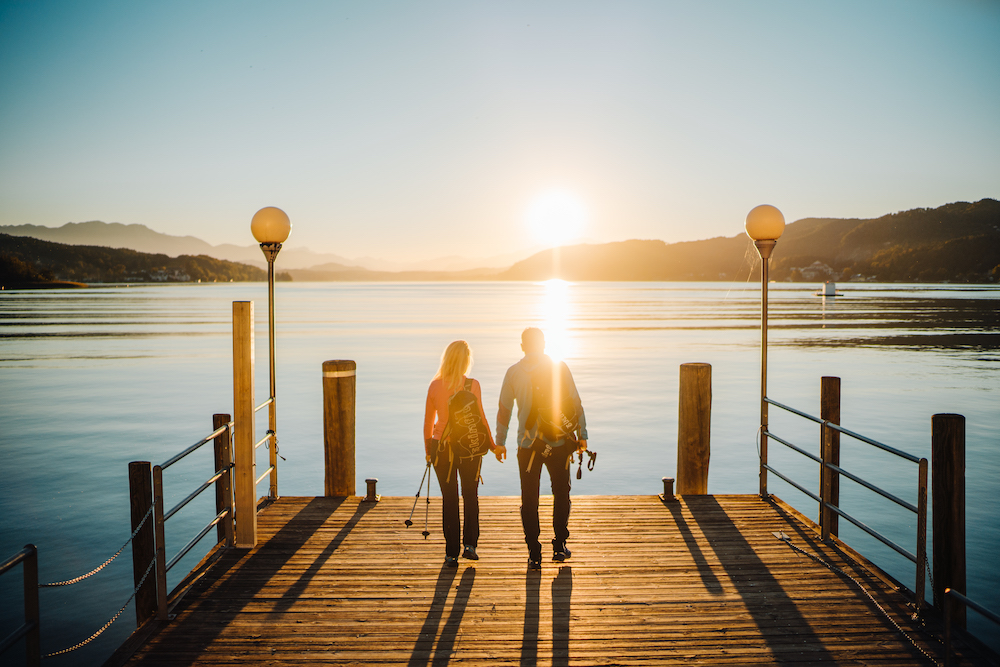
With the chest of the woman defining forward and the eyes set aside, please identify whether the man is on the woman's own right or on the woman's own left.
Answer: on the woman's own right

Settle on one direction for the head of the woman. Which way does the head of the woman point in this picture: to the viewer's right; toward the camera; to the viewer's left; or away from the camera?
away from the camera

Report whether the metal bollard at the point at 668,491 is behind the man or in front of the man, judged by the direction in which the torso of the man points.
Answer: in front

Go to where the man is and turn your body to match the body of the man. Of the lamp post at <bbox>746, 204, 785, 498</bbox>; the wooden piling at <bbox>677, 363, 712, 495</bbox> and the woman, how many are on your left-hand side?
1

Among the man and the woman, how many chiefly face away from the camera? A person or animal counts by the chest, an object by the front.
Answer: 2

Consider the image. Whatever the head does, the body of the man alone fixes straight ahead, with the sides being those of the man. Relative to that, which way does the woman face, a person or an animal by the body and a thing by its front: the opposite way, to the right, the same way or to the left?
the same way

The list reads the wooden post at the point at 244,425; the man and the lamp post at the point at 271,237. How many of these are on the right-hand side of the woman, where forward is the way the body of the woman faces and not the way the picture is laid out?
1

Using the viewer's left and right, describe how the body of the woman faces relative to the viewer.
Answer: facing away from the viewer

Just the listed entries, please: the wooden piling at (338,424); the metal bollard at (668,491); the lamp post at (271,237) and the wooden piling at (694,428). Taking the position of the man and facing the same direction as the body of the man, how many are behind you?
0

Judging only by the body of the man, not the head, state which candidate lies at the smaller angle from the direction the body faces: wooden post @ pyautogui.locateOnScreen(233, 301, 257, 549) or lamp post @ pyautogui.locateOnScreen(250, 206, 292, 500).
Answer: the lamp post

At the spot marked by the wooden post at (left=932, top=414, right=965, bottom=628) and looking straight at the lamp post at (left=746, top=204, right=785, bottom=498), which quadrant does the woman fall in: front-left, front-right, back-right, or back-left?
front-left

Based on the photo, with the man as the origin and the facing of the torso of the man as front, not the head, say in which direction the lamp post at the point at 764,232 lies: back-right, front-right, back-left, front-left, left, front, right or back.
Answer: front-right

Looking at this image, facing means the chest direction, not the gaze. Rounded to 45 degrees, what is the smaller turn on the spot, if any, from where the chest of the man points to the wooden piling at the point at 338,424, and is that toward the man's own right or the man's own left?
approximately 45° to the man's own left

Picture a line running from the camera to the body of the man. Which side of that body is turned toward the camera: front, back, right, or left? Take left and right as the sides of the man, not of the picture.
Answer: back

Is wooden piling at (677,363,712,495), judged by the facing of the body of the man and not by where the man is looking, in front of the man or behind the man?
in front

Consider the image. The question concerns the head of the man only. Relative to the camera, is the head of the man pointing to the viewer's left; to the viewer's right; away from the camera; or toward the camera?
away from the camera
